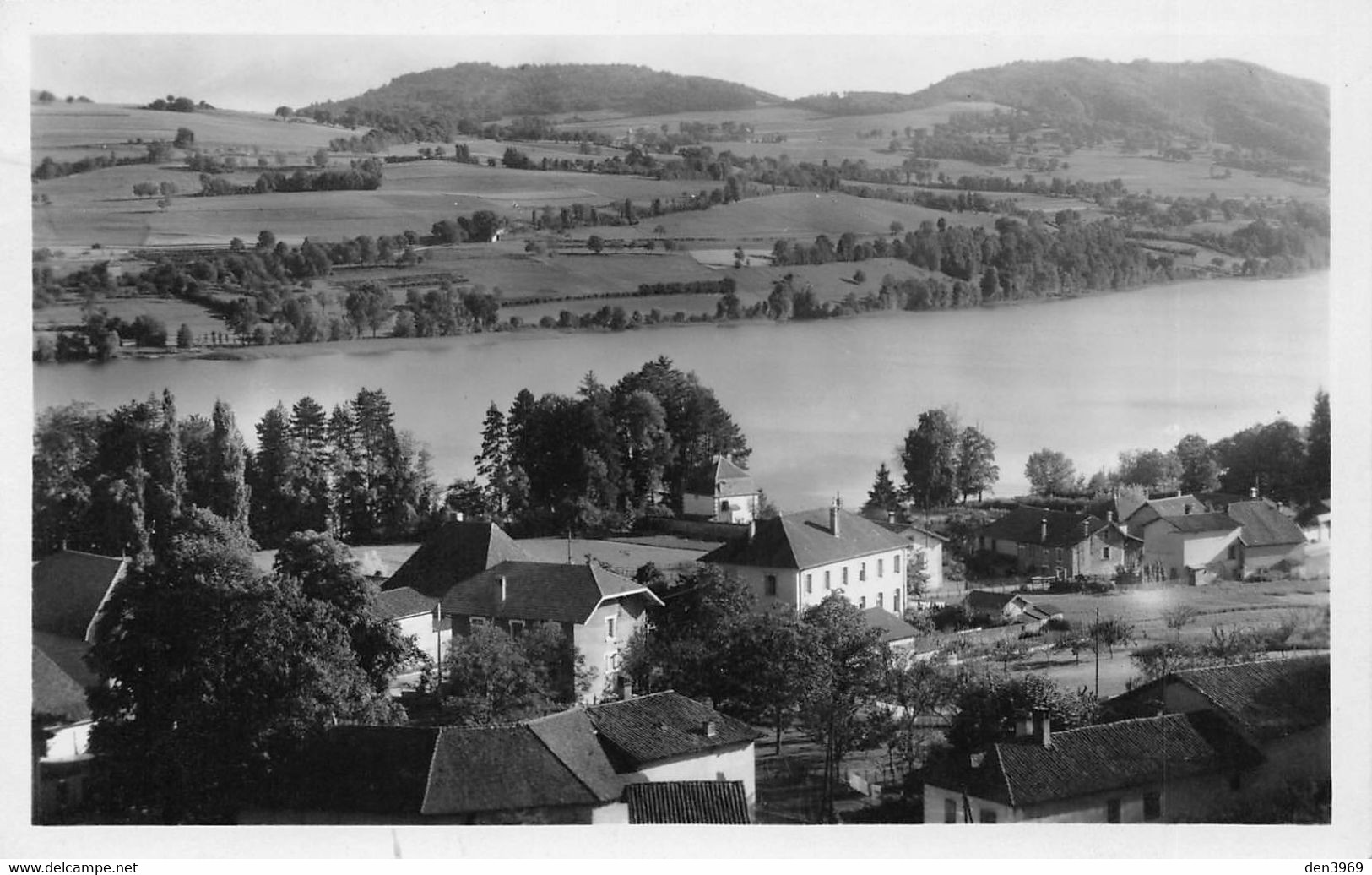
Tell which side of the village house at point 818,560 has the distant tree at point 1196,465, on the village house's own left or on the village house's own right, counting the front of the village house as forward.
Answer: on the village house's own left

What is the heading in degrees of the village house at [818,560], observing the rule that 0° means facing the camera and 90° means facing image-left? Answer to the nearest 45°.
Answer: approximately 315°

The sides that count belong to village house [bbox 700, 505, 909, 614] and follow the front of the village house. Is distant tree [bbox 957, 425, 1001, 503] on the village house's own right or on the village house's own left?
on the village house's own left

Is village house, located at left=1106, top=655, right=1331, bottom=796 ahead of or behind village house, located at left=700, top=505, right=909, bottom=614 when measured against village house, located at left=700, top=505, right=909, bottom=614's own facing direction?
ahead

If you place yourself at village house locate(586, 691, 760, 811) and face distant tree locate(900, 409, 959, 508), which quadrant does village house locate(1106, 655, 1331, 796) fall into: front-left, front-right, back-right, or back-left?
front-right

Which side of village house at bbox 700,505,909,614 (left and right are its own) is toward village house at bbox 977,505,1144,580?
left

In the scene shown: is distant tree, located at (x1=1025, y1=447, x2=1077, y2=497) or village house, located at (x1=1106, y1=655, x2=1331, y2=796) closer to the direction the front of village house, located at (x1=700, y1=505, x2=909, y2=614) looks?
the village house
